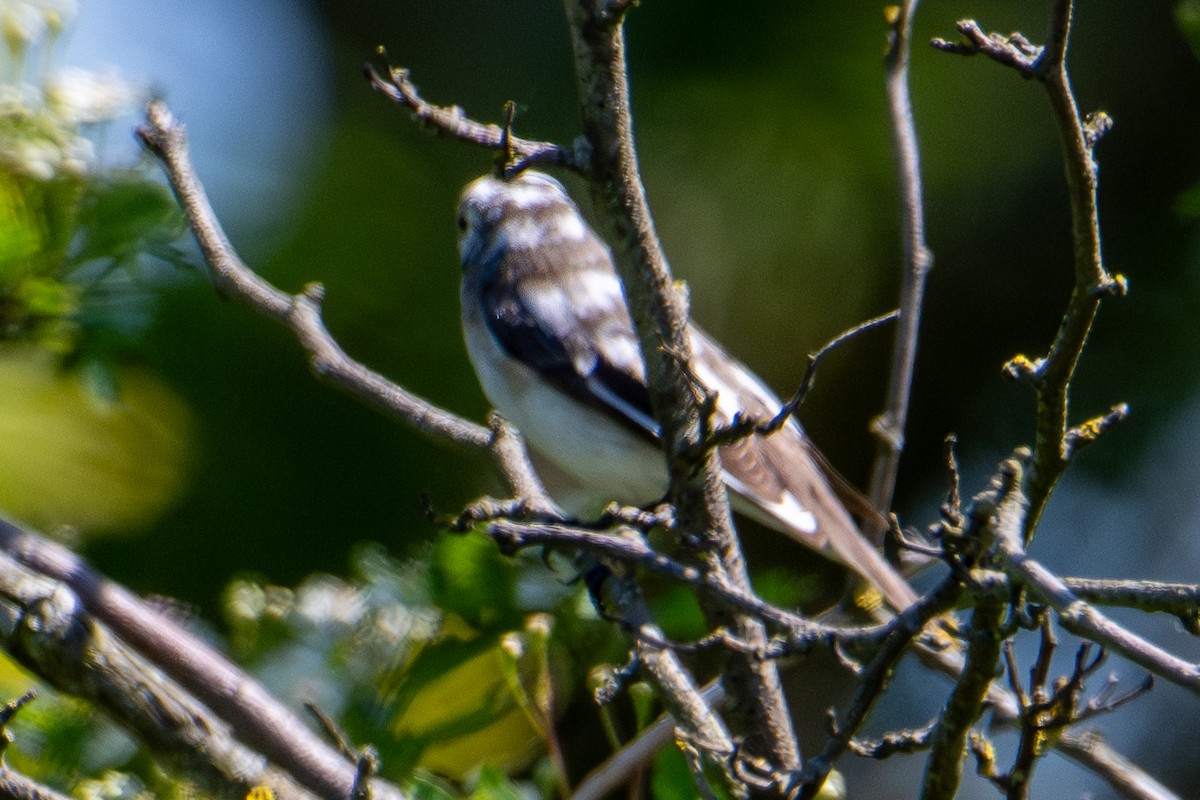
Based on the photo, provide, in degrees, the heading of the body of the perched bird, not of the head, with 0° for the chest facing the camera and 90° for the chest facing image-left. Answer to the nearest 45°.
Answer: approximately 135°

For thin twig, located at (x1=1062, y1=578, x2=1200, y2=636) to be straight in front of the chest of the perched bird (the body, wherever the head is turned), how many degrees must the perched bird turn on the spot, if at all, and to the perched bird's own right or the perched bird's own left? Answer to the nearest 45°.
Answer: approximately 135° to the perched bird's own right

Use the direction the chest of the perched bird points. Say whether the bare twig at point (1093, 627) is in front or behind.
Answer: behind

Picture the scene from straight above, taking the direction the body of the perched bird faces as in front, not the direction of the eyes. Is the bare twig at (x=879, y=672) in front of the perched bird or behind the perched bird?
behind

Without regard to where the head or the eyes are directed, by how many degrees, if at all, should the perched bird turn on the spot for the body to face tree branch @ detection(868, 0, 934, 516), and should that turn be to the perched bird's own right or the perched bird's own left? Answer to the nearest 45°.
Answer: approximately 180°

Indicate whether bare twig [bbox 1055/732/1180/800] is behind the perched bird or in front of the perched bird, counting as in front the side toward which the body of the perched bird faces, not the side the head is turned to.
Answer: behind
